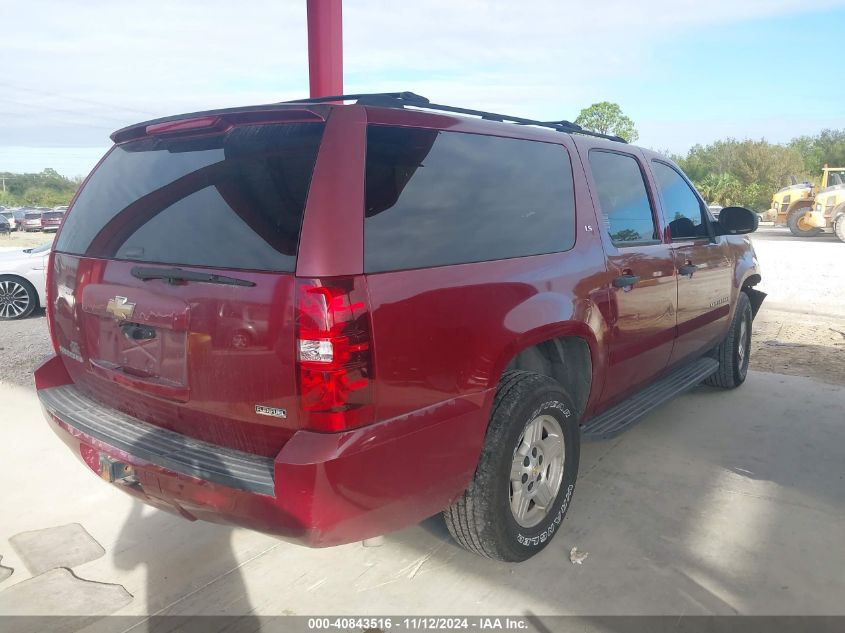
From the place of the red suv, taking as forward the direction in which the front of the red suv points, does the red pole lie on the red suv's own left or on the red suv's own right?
on the red suv's own left

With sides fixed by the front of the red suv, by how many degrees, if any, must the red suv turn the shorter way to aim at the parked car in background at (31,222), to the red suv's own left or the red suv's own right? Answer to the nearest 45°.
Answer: approximately 90° to the red suv's own left

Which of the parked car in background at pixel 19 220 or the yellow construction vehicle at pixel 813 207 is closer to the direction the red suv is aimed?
the yellow construction vehicle

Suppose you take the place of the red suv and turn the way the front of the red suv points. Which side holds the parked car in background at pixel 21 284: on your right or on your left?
on your left

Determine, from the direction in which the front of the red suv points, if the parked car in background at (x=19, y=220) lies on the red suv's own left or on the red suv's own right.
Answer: on the red suv's own left

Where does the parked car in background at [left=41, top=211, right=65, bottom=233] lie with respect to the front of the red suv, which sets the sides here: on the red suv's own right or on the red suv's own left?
on the red suv's own left

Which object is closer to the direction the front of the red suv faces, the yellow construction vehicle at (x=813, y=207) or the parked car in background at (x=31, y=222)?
the yellow construction vehicle

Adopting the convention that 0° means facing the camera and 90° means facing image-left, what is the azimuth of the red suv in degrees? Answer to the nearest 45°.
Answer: approximately 225°
